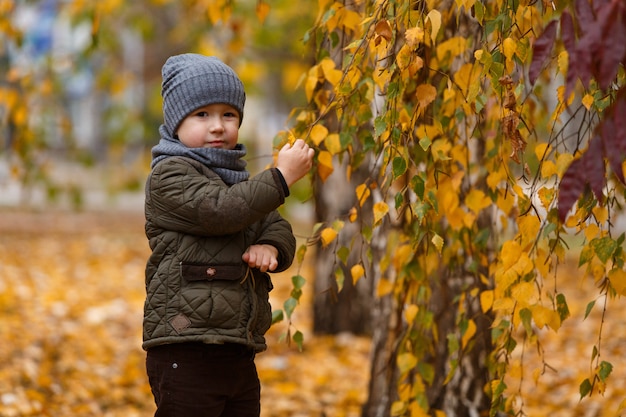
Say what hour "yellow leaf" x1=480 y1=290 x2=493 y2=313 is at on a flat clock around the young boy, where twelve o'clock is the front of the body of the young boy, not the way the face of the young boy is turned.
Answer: The yellow leaf is roughly at 10 o'clock from the young boy.

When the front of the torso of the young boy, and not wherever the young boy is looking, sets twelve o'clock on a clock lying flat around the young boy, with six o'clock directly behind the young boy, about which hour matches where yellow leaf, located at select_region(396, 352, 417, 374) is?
The yellow leaf is roughly at 9 o'clock from the young boy.

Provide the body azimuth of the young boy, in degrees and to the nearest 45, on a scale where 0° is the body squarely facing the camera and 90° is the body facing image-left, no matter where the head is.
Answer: approximately 315°

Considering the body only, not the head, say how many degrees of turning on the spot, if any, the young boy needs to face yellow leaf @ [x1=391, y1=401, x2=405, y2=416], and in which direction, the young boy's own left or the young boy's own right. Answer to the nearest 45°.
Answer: approximately 90° to the young boy's own left

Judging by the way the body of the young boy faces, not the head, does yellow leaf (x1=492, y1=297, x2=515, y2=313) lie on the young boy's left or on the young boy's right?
on the young boy's left
